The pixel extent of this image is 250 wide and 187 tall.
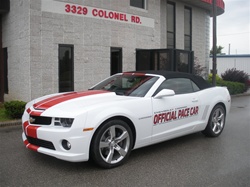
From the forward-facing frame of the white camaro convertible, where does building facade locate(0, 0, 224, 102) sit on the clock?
The building facade is roughly at 4 o'clock from the white camaro convertible.

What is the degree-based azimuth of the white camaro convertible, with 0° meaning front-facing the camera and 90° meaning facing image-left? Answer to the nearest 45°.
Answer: approximately 45°
